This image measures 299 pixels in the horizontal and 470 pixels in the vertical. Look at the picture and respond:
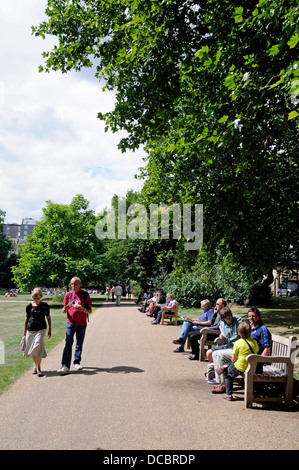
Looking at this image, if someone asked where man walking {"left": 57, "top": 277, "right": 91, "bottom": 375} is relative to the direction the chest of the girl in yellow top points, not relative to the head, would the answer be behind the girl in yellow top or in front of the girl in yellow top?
in front

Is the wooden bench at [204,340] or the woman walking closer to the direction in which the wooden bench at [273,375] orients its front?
the woman walking

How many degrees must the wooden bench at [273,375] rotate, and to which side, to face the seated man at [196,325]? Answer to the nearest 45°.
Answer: approximately 45° to its right

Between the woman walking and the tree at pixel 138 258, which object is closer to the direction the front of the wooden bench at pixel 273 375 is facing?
the woman walking

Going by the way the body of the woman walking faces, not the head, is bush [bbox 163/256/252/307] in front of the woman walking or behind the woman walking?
behind

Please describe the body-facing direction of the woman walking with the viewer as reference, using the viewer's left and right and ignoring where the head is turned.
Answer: facing the viewer

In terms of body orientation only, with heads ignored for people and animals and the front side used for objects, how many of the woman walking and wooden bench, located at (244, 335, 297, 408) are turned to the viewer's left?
1

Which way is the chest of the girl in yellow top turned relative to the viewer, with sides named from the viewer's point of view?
facing away from the viewer and to the left of the viewer

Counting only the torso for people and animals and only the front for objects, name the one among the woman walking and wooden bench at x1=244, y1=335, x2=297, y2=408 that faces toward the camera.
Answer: the woman walking

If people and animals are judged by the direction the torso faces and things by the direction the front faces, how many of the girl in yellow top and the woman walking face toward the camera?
1

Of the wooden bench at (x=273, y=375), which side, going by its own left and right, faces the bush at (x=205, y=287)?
right

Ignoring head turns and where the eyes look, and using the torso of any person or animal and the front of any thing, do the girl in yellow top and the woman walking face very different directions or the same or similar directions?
very different directions

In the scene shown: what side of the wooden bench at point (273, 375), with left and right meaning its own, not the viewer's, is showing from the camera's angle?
left

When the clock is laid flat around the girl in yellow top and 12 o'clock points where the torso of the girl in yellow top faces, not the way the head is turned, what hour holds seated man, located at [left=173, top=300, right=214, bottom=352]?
The seated man is roughly at 1 o'clock from the girl in yellow top.

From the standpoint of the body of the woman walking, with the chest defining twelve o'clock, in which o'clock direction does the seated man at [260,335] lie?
The seated man is roughly at 10 o'clock from the woman walking.
